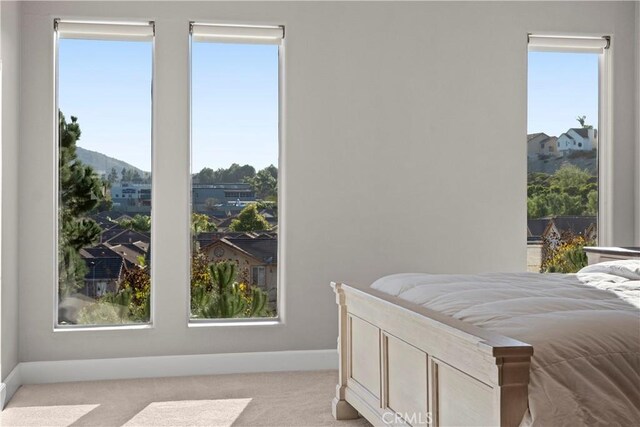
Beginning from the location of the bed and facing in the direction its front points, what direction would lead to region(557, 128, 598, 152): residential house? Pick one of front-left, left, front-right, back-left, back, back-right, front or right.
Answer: back-right

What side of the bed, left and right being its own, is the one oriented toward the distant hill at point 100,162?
right

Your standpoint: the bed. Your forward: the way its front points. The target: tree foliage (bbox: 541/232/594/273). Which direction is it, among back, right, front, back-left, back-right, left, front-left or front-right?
back-right

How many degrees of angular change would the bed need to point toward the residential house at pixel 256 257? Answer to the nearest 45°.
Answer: approximately 90° to its right

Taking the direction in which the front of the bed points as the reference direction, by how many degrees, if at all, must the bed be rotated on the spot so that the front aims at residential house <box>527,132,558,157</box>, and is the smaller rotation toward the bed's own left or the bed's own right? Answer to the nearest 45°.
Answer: approximately 135° to the bed's own right

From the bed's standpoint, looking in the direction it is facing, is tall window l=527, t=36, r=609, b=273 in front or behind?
behind

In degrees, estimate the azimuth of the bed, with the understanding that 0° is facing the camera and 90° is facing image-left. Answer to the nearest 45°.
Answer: approximately 45°
